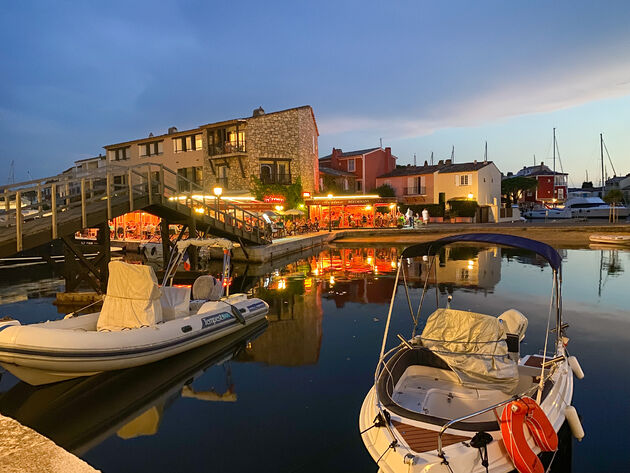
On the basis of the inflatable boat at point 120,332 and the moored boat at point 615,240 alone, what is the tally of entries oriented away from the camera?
0

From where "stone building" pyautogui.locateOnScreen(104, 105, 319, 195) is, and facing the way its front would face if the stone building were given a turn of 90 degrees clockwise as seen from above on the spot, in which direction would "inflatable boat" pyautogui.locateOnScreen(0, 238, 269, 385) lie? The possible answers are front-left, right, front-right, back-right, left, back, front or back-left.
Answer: back-left

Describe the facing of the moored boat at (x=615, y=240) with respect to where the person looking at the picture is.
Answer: facing to the left of the viewer

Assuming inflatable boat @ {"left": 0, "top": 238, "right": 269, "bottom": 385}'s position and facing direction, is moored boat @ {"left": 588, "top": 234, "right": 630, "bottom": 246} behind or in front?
behind

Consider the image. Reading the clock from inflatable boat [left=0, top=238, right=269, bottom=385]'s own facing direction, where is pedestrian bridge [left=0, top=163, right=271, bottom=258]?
The pedestrian bridge is roughly at 4 o'clock from the inflatable boat.

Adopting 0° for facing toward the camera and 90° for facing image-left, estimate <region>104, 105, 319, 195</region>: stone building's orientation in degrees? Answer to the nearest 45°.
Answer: approximately 45°

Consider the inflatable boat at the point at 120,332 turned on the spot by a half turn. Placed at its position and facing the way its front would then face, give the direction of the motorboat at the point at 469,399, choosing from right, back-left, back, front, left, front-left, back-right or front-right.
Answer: right

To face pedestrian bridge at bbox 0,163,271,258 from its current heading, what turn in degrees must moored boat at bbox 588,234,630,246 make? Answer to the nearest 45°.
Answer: approximately 45° to its left

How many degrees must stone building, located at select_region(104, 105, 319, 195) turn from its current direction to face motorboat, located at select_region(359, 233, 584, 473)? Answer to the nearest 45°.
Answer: approximately 45° to its left
